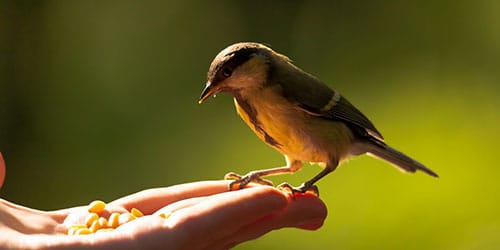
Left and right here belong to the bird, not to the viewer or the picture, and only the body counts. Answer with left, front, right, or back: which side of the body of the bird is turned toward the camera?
left
